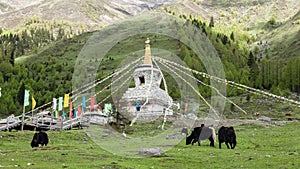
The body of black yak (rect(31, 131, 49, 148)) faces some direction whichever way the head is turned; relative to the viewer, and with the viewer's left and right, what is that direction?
facing the viewer and to the left of the viewer

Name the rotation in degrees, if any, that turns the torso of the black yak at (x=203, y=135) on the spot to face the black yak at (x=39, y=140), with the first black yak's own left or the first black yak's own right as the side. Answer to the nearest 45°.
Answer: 0° — it already faces it

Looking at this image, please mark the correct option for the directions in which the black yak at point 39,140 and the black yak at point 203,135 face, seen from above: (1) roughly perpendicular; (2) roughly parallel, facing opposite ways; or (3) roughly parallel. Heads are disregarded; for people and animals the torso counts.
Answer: roughly perpendicular

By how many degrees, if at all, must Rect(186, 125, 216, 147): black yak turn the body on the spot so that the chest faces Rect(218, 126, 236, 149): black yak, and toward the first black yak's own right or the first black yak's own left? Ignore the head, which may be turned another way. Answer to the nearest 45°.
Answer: approximately 135° to the first black yak's own left

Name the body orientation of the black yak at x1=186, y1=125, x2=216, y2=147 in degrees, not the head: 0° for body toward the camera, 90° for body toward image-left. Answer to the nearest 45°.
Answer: approximately 90°

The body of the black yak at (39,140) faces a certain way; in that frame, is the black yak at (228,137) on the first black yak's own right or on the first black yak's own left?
on the first black yak's own left

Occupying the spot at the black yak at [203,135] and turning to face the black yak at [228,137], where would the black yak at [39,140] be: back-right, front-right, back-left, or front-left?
back-right

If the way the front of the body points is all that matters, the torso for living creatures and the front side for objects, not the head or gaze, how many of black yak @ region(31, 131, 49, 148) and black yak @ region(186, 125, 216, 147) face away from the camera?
0

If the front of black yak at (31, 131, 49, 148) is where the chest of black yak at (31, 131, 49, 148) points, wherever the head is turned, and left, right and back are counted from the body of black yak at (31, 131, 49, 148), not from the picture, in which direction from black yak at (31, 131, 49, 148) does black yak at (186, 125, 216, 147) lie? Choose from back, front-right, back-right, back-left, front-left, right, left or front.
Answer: back-left
